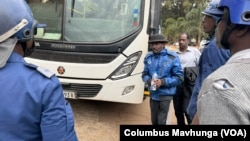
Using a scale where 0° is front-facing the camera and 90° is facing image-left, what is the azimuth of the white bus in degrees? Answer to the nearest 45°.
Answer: approximately 45°

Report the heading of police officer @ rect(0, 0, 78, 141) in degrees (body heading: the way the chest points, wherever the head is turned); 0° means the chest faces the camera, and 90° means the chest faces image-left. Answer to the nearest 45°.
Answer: approximately 225°

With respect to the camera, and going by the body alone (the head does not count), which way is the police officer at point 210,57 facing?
to the viewer's left

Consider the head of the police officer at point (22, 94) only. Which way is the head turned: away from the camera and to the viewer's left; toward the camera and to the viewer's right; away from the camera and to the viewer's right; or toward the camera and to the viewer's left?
away from the camera and to the viewer's right

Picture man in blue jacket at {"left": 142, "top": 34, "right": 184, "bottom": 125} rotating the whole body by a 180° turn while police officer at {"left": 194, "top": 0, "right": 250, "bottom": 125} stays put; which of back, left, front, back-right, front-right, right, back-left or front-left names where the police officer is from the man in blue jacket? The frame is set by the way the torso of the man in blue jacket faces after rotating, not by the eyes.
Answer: back-right

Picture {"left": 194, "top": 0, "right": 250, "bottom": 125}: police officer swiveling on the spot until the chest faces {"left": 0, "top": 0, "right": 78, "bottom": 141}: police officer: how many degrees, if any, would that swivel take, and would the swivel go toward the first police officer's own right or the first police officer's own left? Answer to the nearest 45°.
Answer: approximately 45° to the first police officer's own left

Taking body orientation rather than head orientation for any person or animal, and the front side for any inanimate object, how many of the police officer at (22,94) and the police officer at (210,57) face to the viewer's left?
1

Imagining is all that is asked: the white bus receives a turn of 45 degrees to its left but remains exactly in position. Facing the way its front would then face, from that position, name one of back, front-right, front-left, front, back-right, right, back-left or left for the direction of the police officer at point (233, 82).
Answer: front

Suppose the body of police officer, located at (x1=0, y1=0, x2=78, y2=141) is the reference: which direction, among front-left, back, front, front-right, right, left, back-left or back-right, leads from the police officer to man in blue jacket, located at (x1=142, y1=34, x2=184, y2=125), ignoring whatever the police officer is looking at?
front

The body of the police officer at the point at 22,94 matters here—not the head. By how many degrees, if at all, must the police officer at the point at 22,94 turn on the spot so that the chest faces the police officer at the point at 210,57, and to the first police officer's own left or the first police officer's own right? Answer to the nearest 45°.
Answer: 0° — they already face them

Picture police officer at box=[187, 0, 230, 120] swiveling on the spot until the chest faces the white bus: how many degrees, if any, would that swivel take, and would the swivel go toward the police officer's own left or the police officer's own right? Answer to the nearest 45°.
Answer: approximately 45° to the police officer's own right

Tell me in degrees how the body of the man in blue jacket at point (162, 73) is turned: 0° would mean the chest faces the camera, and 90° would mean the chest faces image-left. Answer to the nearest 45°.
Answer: approximately 45°

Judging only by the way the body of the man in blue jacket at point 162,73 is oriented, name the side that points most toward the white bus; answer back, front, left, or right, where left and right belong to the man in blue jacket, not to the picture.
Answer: right
